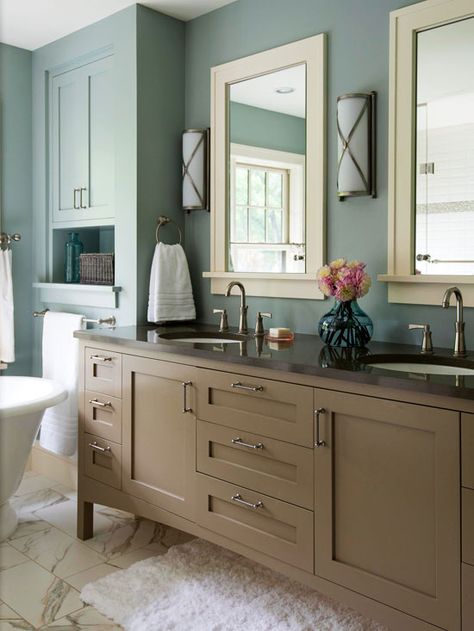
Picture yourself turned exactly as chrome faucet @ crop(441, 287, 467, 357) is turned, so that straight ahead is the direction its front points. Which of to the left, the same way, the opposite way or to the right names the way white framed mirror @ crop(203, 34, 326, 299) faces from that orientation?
the same way

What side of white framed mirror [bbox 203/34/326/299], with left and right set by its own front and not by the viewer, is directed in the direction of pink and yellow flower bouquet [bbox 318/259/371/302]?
left

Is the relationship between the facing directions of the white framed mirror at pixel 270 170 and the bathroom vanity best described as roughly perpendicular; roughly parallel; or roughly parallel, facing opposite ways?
roughly parallel

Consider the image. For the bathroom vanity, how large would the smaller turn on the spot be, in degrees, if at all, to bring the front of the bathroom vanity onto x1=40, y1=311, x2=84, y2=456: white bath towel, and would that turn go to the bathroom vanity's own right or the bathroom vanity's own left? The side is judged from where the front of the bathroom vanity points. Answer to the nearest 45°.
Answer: approximately 90° to the bathroom vanity's own right

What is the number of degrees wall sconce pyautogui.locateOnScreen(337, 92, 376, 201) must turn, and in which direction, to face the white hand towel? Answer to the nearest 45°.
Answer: approximately 90° to its right

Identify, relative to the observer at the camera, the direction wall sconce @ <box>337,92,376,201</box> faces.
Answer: facing the viewer and to the left of the viewer

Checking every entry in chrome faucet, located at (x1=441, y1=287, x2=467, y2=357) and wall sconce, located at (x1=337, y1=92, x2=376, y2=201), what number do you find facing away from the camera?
0

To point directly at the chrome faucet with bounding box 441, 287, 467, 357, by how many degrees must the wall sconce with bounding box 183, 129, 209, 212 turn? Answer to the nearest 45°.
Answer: approximately 90° to its left

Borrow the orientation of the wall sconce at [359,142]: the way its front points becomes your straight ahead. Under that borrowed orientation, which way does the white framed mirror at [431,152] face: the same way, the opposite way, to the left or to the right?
the same way

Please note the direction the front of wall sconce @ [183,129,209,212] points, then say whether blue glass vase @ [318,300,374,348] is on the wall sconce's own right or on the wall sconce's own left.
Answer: on the wall sconce's own left

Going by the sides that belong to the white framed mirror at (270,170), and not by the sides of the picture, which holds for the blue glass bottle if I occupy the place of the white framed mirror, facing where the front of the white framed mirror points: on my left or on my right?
on my right

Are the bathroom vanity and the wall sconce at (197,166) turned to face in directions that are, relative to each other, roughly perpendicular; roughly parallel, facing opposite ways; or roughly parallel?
roughly parallel

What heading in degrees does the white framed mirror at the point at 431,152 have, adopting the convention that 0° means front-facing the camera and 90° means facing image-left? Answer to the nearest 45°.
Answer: approximately 45°
